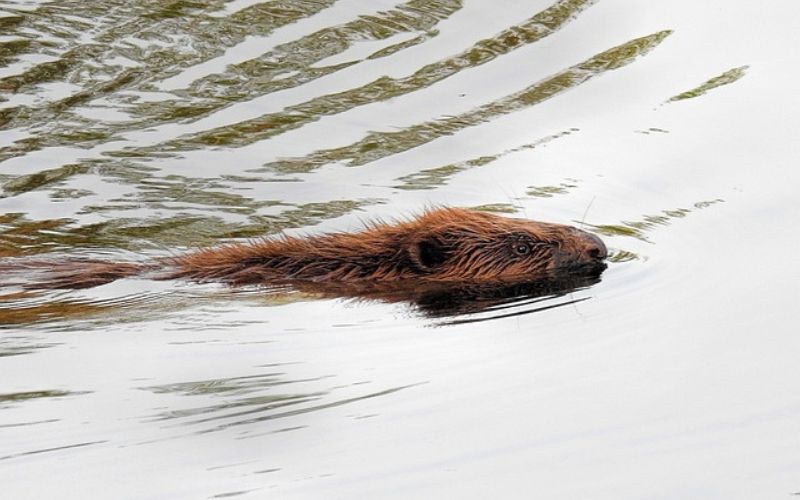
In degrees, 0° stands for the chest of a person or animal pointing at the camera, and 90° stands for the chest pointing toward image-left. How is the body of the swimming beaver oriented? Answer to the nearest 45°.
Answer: approximately 270°
